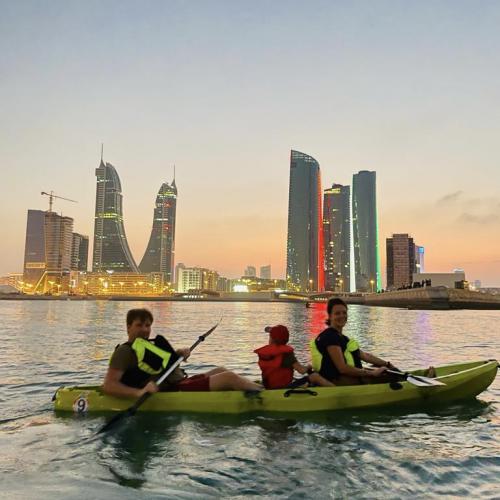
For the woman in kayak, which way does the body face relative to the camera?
to the viewer's right

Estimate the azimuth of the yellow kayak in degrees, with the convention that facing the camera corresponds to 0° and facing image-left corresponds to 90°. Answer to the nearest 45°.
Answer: approximately 270°
